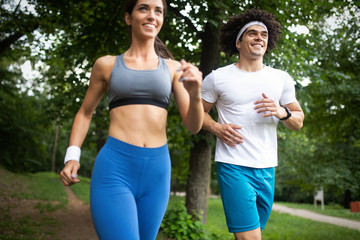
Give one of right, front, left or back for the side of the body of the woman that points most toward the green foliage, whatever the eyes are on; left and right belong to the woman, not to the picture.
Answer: back

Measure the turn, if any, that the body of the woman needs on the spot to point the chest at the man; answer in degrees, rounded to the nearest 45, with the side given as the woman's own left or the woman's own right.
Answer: approximately 135° to the woman's own left

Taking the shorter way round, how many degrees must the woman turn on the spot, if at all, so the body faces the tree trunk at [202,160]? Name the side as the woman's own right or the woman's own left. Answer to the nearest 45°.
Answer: approximately 180°

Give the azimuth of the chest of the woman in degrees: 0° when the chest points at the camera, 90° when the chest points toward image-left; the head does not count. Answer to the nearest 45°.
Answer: approximately 0°

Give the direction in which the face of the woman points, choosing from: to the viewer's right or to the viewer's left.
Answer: to the viewer's right
